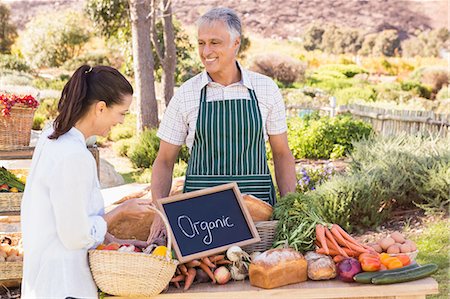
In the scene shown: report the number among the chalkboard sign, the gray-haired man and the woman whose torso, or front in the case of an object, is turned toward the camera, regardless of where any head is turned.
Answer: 2

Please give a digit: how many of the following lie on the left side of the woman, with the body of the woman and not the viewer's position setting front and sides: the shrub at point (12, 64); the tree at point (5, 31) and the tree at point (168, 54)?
3

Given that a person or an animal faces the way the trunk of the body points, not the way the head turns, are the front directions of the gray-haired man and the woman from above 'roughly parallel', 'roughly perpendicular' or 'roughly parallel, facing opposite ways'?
roughly perpendicular

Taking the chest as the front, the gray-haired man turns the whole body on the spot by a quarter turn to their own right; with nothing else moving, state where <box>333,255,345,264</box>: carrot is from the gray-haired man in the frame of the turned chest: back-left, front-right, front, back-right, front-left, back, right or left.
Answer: back-left

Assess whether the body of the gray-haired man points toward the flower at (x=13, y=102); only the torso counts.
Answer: no

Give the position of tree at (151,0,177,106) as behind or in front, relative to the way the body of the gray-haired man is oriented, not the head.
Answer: behind

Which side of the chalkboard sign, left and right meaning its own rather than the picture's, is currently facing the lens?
front

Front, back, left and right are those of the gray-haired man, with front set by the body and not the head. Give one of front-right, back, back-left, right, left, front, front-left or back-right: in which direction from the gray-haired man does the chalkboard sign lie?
front

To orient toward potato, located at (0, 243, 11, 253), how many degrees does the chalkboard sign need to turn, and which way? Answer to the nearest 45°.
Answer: approximately 135° to its right

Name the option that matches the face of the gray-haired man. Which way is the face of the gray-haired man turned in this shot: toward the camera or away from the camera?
toward the camera

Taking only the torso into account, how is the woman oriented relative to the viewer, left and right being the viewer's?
facing to the right of the viewer

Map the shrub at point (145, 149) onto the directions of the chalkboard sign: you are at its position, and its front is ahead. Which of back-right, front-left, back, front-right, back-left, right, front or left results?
back

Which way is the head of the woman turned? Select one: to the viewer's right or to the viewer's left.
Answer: to the viewer's right

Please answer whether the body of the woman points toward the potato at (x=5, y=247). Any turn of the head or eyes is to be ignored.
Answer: no

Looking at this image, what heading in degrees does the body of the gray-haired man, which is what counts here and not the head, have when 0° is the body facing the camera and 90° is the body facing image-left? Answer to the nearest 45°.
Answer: approximately 0°
